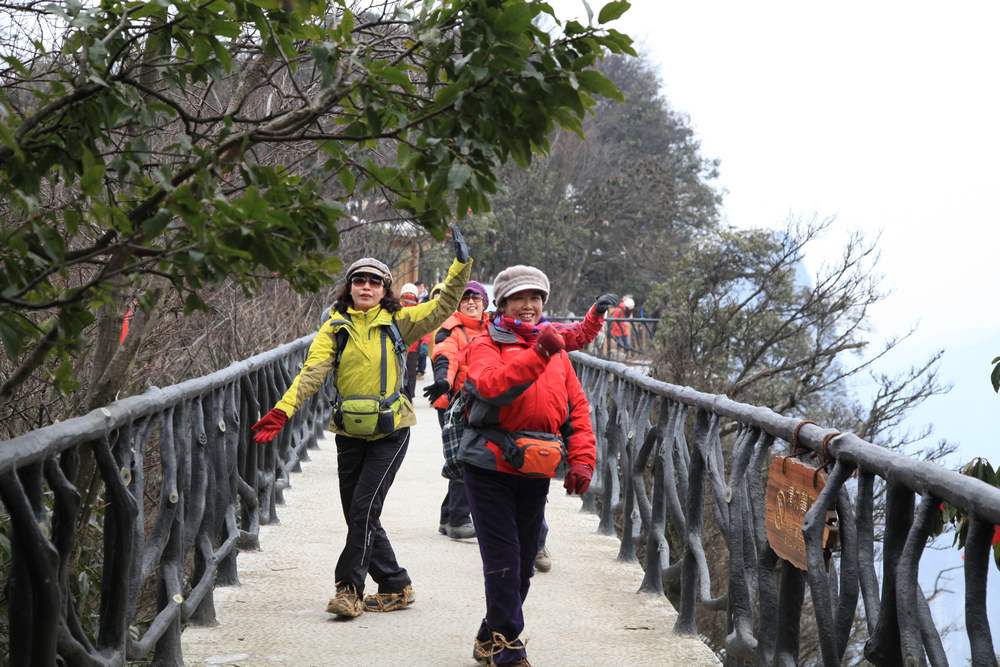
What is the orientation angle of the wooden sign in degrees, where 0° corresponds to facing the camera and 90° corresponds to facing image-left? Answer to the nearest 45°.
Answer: approximately 45°

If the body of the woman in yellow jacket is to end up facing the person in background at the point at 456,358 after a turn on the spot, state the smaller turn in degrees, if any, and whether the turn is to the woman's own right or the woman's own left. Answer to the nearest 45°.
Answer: approximately 180°

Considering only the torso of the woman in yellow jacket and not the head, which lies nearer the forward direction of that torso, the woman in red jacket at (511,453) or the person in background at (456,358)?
the woman in red jacket

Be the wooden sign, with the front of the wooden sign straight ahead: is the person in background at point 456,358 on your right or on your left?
on your right

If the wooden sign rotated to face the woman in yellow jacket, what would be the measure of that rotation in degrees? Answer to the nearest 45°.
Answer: approximately 90° to its right

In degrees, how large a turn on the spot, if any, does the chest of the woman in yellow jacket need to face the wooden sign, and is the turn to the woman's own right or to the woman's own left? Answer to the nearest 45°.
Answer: approximately 45° to the woman's own left

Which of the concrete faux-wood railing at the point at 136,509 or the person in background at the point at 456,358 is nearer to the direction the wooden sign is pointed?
the concrete faux-wood railing

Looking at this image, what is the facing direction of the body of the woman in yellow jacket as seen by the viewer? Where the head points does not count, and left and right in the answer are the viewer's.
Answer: facing the viewer

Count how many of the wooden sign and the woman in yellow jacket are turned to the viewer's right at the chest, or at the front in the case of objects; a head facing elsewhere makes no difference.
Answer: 0
